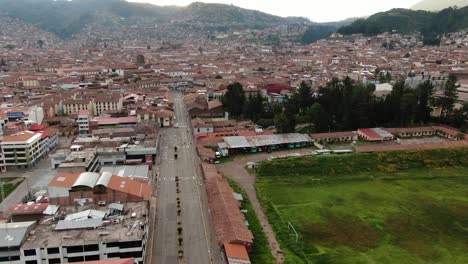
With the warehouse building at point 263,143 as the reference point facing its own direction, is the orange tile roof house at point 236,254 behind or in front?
in front

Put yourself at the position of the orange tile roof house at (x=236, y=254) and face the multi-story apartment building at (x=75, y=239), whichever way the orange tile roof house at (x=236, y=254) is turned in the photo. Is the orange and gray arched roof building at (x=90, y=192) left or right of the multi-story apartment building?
right

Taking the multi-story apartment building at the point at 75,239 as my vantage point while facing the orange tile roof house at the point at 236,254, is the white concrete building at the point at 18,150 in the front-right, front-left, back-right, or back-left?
back-left

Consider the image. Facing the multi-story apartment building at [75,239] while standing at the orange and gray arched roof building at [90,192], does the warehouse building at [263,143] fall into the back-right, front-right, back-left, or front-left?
back-left

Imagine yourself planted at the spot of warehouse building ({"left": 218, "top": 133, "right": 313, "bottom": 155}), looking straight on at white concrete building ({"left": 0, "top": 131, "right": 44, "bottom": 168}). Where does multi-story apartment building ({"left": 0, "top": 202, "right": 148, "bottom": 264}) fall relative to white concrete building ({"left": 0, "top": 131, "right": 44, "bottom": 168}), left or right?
left

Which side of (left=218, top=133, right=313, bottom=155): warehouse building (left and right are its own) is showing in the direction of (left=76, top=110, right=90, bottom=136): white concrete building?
right

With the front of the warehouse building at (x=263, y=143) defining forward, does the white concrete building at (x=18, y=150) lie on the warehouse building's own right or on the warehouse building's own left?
on the warehouse building's own right
